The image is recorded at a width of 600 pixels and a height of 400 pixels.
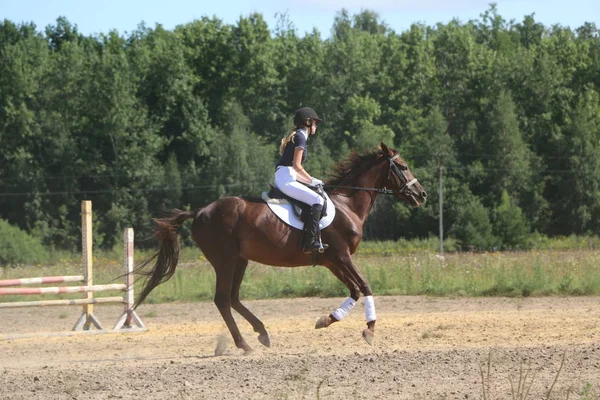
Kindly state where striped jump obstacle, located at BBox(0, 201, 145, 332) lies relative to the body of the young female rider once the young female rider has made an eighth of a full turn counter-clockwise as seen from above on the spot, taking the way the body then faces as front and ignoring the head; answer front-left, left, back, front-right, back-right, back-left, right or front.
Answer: left

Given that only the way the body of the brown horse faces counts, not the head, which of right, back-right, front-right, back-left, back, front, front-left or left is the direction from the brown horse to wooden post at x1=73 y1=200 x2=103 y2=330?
back-left

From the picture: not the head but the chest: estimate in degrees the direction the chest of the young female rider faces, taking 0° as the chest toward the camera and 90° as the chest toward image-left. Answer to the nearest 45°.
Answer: approximately 270°

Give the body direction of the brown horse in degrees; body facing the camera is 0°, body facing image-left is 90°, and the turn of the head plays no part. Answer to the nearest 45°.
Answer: approximately 270°

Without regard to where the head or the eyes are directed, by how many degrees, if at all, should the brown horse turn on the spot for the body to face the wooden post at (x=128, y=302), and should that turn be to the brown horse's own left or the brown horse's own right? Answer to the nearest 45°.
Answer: approximately 135° to the brown horse's own left

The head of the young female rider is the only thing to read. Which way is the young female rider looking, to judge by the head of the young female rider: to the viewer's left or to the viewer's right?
to the viewer's right
